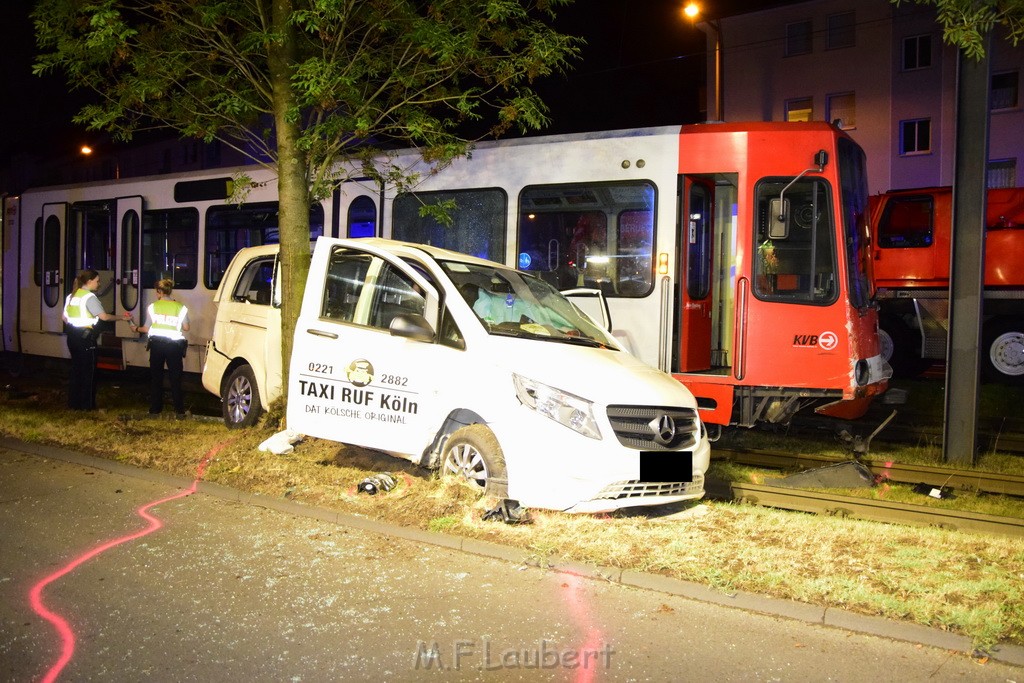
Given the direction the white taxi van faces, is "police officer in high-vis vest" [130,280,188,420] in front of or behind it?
behind

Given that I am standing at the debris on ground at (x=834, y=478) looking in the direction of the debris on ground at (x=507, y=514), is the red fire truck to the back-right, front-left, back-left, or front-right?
back-right

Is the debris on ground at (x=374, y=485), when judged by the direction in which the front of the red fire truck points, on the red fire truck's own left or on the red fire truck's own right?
on the red fire truck's own left

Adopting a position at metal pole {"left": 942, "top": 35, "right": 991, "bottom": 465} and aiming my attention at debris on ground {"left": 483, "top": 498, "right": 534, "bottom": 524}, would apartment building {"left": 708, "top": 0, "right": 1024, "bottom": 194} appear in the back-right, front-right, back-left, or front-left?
back-right

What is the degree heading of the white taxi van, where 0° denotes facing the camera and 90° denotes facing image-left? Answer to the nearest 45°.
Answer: approximately 315°

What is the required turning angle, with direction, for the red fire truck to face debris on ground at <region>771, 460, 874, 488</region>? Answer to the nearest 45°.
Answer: approximately 90° to its left

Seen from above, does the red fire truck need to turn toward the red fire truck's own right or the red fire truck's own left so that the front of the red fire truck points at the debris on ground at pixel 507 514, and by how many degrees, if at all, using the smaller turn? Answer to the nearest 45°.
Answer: approximately 90° to the red fire truck's own left

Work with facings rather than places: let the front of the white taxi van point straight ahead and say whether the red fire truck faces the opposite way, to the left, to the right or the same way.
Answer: the opposite way

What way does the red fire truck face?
to the viewer's left

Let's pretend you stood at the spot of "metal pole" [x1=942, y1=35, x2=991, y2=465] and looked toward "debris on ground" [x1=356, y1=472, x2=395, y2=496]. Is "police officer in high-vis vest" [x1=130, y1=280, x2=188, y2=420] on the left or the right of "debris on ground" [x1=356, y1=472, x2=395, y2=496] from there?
right

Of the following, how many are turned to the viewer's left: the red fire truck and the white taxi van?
1

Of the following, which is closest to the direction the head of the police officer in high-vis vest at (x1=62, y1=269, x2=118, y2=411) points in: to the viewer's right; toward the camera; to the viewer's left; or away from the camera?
to the viewer's right

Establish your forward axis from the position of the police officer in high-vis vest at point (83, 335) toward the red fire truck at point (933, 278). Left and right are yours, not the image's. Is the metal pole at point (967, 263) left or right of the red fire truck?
right

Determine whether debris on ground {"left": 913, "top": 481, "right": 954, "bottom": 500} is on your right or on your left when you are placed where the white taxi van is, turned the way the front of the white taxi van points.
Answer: on your left

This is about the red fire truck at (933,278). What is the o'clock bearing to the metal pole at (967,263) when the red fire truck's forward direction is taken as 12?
The metal pole is roughly at 9 o'clock from the red fire truck.
